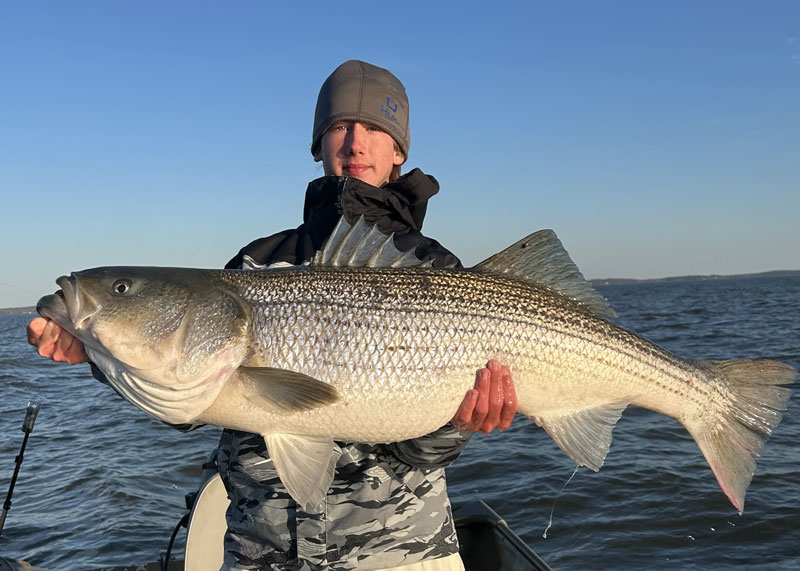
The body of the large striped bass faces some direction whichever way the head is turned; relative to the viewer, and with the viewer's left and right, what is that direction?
facing to the left of the viewer
